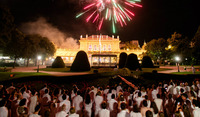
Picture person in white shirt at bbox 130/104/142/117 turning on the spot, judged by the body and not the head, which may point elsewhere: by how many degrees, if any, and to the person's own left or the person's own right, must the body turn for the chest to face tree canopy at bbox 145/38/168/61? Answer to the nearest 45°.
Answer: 0° — they already face it

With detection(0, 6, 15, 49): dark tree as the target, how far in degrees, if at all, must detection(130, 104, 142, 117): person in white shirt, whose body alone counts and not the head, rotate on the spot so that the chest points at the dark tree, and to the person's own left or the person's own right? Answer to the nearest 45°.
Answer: approximately 45° to the person's own left

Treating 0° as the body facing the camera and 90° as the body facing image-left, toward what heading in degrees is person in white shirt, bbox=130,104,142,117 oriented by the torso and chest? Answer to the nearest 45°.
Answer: approximately 180°

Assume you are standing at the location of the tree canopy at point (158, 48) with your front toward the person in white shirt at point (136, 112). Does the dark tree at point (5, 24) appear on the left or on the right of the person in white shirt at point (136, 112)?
right

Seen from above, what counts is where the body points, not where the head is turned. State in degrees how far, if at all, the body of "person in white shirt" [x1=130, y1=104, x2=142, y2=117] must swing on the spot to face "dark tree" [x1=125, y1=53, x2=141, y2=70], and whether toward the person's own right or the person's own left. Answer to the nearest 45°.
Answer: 0° — they already face it

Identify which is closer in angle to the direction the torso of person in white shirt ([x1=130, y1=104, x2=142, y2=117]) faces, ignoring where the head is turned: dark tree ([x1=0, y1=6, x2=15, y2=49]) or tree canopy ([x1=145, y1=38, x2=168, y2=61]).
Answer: the tree canopy

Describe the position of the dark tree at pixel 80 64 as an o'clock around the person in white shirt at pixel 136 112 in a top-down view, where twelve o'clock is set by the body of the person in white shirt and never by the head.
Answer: The dark tree is roughly at 11 o'clock from the person in white shirt.

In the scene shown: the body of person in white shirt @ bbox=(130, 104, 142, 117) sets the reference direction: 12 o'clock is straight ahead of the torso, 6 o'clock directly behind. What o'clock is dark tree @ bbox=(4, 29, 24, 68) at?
The dark tree is roughly at 10 o'clock from the person in white shirt.

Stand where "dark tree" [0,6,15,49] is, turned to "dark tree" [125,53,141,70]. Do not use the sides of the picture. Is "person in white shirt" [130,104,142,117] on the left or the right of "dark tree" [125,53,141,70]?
right
